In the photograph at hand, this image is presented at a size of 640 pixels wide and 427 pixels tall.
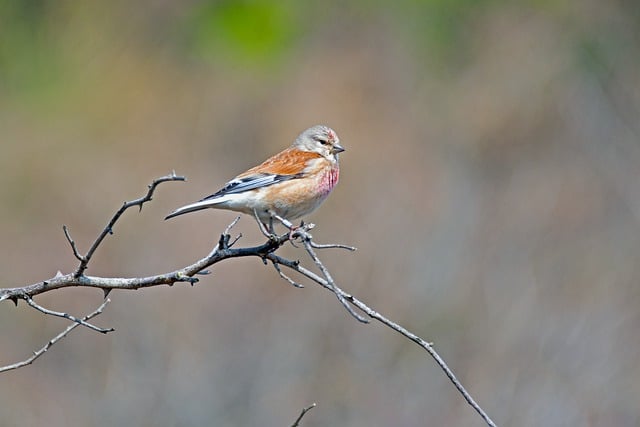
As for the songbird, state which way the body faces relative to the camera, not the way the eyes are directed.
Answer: to the viewer's right
